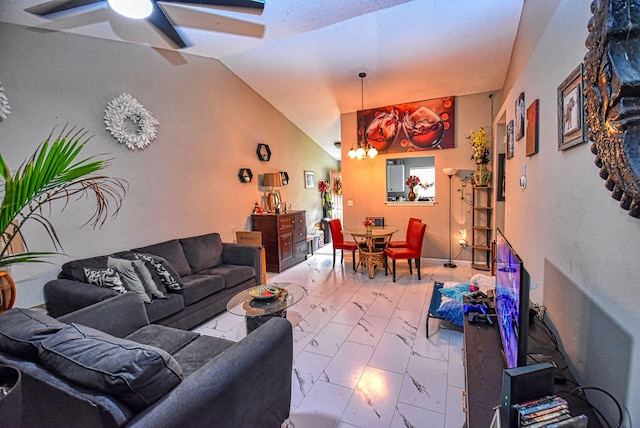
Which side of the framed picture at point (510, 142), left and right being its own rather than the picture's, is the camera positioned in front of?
left

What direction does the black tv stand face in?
to the viewer's left

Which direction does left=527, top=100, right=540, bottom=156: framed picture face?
to the viewer's left

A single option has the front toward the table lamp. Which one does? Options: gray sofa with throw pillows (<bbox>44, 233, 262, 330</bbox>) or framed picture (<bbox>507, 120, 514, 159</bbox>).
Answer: the framed picture

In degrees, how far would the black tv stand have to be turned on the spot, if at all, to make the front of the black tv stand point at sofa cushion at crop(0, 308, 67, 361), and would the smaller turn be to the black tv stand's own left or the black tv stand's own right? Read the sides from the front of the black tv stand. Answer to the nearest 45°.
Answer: approximately 45° to the black tv stand's own left

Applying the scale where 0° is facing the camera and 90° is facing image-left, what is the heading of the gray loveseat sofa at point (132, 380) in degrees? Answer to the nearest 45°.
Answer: approximately 225°

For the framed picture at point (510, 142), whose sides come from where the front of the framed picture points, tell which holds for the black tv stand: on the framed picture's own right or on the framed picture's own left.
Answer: on the framed picture's own left

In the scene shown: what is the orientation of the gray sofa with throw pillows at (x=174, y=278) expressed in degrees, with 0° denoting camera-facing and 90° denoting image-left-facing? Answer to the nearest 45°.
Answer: approximately 315°

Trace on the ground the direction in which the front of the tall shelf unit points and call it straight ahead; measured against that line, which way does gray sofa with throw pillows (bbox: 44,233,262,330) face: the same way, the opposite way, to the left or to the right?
to the left

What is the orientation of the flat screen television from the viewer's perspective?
to the viewer's left
